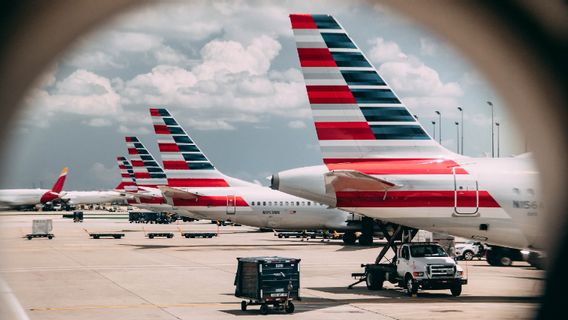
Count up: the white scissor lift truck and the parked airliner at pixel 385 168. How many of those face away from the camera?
0

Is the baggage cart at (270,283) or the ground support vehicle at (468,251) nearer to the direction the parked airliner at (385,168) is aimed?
the ground support vehicle

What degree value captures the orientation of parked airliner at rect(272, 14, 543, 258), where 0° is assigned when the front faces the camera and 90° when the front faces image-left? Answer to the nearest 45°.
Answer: approximately 270°

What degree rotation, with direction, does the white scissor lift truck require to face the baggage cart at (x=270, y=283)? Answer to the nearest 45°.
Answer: approximately 90° to its right

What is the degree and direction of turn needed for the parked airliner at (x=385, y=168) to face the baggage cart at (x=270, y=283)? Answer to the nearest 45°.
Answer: approximately 135° to its right

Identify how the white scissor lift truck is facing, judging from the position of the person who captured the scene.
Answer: facing the viewer and to the right of the viewer
